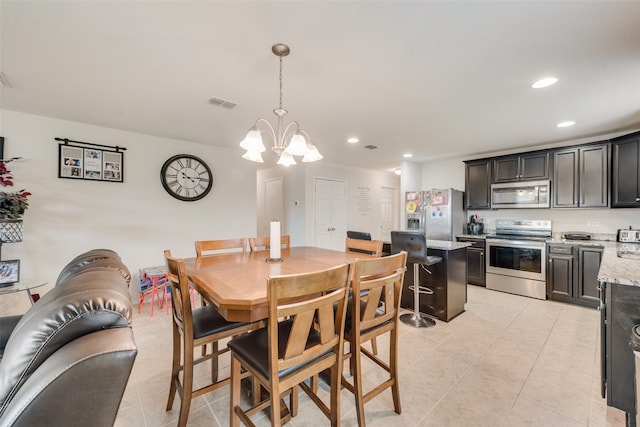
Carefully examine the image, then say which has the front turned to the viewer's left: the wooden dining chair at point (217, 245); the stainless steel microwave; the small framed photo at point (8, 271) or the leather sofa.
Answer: the leather sofa

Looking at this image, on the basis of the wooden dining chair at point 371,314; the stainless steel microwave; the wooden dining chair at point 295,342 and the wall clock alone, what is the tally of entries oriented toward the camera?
2

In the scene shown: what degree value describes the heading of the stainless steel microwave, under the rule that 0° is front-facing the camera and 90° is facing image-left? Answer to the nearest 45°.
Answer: approximately 0°

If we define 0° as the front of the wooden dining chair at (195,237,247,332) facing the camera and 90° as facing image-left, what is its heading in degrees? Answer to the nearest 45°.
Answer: approximately 315°

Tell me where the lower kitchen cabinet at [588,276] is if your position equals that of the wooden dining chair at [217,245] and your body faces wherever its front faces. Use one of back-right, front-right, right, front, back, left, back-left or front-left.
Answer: front-left

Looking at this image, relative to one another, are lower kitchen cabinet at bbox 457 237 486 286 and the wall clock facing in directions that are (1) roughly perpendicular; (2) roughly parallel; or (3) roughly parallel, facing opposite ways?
roughly perpendicular

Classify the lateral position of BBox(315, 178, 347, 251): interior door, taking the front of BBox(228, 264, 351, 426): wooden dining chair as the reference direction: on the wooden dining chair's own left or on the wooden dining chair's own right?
on the wooden dining chair's own right

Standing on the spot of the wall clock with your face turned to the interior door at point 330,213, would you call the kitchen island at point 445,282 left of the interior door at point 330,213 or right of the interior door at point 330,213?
right

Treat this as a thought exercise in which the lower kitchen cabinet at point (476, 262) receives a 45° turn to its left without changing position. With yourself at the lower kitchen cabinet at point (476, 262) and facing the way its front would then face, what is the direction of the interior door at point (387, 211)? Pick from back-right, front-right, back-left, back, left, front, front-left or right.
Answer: back-right

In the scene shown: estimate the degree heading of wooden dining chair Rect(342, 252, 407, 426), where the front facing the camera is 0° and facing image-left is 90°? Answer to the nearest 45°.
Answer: approximately 135°

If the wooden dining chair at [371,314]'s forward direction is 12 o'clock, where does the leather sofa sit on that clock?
The leather sofa is roughly at 9 o'clock from the wooden dining chair.

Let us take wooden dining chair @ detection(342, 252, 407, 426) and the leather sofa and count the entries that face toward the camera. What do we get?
0

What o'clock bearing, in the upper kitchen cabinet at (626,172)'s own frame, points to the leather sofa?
The leather sofa is roughly at 11 o'clock from the upper kitchen cabinet.
